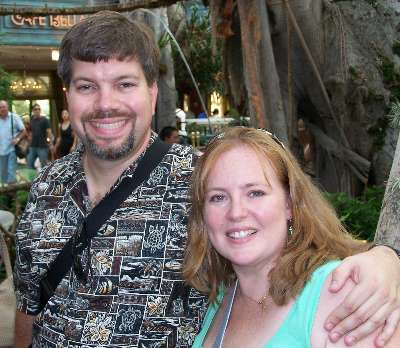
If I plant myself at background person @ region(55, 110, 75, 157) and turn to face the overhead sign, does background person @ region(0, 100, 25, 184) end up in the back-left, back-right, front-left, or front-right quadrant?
back-left

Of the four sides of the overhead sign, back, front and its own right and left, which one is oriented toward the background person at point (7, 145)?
front

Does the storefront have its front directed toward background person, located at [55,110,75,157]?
yes

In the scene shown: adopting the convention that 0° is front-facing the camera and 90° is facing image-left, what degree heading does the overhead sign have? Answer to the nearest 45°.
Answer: approximately 0°

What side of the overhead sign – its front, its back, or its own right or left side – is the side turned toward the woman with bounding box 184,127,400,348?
front

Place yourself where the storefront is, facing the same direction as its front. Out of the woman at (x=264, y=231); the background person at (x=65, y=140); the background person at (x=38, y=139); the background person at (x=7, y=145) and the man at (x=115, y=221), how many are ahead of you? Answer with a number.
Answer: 5

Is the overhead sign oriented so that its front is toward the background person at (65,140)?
yes

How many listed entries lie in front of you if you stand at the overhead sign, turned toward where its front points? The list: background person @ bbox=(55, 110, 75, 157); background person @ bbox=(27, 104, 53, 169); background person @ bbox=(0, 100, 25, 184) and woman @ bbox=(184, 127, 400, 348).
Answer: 4

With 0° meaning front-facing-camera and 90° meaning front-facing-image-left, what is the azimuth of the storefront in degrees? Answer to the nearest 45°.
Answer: approximately 0°

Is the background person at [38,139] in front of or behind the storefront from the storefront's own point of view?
in front

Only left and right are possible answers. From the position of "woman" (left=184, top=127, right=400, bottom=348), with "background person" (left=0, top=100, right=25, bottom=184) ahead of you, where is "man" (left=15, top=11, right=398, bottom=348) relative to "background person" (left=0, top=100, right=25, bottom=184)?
left
